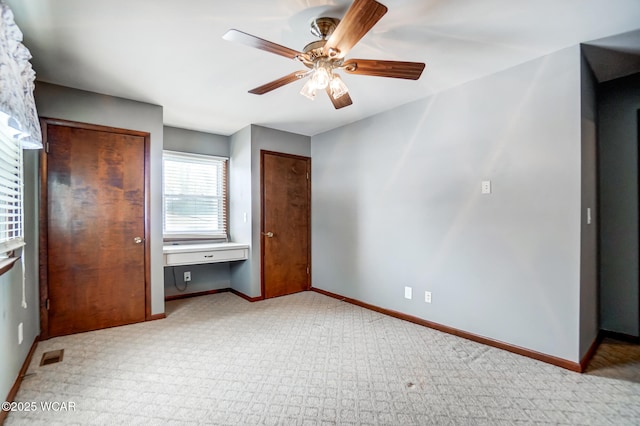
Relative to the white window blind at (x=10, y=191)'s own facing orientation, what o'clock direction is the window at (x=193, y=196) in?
The window is roughly at 11 o'clock from the white window blind.

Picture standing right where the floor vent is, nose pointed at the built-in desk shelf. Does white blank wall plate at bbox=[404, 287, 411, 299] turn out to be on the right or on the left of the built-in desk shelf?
right

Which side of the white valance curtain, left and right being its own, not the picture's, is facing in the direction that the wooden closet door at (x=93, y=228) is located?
left

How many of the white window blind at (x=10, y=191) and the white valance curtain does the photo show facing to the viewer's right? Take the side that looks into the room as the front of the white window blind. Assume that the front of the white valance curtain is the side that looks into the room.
2

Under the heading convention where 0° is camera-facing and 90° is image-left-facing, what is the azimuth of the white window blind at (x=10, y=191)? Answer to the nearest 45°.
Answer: approximately 270°

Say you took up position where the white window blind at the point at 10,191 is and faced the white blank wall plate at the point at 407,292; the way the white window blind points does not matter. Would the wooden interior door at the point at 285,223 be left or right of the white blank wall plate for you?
left

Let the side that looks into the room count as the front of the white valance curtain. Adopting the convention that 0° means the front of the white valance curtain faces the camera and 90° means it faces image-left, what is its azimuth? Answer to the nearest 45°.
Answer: approximately 270°
